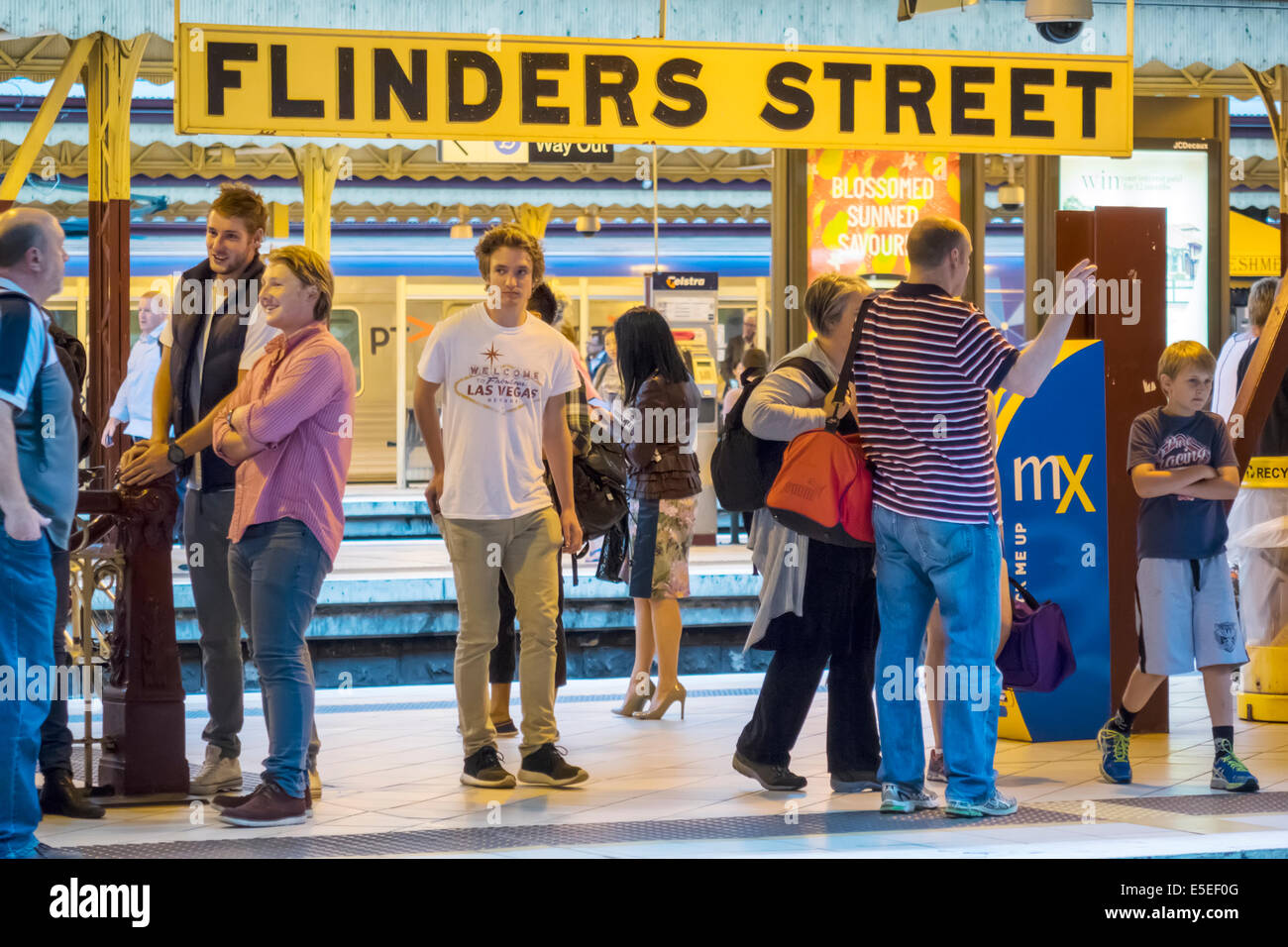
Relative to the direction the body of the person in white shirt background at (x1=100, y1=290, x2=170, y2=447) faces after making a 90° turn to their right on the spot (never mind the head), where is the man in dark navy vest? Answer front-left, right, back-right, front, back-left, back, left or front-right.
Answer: back-left

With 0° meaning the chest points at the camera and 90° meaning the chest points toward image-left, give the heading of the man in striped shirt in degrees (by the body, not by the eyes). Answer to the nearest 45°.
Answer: approximately 225°

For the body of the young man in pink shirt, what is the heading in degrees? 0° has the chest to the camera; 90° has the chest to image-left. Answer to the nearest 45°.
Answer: approximately 90°

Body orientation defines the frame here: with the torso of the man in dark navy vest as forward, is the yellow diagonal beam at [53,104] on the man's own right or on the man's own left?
on the man's own right

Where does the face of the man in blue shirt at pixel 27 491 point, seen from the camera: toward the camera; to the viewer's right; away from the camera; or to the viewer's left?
to the viewer's right

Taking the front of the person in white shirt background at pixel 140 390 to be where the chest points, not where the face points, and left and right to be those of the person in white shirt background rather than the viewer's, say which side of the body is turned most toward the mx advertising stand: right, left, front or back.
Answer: left

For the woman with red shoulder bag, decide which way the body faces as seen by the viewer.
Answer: to the viewer's right
